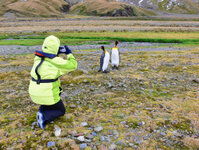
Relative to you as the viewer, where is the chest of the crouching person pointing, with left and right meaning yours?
facing away from the viewer and to the right of the viewer

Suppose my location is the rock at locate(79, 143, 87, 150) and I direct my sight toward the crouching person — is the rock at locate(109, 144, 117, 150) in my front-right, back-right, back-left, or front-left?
back-right

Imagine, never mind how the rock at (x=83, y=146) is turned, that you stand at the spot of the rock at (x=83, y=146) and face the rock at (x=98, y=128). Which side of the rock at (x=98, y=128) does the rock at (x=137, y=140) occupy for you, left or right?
right

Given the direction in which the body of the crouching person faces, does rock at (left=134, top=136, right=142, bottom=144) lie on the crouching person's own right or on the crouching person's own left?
on the crouching person's own right

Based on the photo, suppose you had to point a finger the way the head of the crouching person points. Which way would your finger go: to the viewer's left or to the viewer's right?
to the viewer's right

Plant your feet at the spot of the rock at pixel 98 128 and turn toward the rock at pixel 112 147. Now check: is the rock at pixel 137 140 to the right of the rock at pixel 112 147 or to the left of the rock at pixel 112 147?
left

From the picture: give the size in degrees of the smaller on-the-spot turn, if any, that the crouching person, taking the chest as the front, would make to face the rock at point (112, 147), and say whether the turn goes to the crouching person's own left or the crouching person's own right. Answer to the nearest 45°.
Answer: approximately 90° to the crouching person's own right
